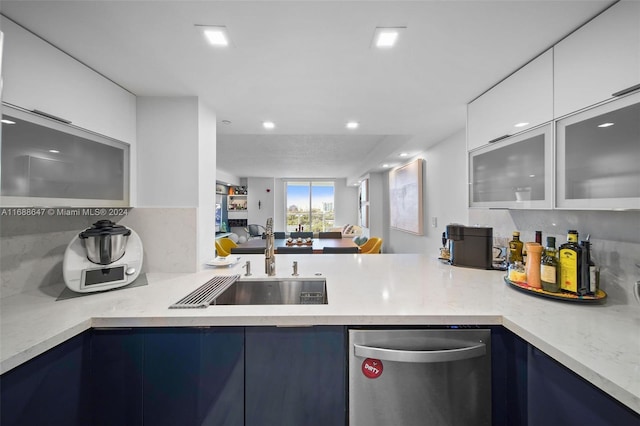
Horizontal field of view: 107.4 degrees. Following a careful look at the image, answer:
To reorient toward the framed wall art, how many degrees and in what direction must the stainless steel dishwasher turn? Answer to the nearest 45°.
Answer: approximately 180°

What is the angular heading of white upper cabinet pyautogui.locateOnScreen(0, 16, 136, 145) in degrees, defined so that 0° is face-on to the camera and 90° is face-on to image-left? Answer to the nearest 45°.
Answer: approximately 315°

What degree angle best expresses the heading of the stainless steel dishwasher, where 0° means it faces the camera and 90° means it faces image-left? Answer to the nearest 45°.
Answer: approximately 0°

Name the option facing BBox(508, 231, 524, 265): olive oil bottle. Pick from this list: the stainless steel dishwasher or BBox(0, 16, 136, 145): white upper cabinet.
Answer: the white upper cabinet

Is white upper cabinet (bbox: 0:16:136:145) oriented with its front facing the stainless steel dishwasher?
yes

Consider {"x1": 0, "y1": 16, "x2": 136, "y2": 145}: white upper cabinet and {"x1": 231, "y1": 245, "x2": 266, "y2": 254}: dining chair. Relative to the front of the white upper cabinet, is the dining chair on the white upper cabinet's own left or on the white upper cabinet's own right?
on the white upper cabinet's own left

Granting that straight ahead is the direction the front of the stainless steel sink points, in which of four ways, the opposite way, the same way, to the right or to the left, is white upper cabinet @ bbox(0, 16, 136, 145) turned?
to the left

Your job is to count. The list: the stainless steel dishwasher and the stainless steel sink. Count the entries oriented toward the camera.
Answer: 2
